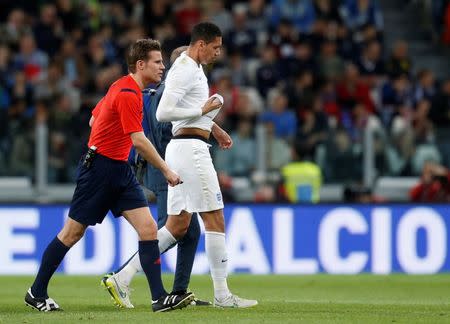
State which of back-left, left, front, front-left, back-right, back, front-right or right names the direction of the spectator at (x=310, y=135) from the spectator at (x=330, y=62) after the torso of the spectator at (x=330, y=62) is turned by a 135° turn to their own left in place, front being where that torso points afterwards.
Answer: back-right

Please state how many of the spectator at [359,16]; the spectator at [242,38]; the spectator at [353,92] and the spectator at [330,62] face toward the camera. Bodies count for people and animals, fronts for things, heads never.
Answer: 4

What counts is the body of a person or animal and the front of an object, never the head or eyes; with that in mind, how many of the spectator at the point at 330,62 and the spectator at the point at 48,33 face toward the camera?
2

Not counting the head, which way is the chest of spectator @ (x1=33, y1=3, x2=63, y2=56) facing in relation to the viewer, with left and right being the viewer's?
facing the viewer

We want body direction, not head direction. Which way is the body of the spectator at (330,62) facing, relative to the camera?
toward the camera

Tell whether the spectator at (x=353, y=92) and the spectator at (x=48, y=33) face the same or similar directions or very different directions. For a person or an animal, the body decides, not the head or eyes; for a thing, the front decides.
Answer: same or similar directions

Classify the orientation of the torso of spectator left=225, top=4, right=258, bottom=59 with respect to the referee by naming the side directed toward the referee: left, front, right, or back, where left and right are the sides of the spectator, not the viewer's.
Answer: front

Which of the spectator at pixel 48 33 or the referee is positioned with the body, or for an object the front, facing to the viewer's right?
the referee

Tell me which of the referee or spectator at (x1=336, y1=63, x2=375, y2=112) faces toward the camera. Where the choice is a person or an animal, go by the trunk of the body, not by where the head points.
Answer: the spectator

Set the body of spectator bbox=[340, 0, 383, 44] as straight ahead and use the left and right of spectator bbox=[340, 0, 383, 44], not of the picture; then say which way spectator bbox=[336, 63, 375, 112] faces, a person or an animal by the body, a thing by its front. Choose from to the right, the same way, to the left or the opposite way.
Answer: the same way

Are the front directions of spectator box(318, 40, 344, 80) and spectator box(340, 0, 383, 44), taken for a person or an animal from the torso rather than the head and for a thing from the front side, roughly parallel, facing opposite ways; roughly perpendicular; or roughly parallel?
roughly parallel
